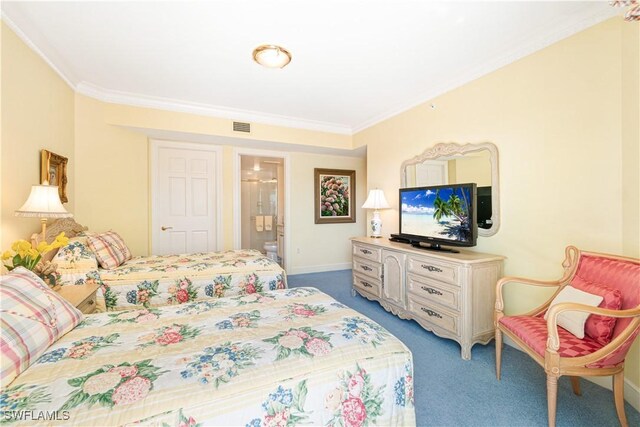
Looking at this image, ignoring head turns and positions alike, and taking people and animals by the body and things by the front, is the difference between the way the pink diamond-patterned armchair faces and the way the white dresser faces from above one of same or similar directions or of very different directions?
same or similar directions

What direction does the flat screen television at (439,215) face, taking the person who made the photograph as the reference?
facing the viewer and to the left of the viewer

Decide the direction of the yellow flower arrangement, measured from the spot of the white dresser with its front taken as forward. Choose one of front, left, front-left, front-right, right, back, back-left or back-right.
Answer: front

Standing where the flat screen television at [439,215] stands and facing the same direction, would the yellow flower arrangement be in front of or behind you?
in front

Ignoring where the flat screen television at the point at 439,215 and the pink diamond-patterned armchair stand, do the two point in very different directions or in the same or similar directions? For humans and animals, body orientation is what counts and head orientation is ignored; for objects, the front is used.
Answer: same or similar directions

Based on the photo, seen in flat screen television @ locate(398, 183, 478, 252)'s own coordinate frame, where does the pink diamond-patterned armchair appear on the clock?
The pink diamond-patterned armchair is roughly at 9 o'clock from the flat screen television.

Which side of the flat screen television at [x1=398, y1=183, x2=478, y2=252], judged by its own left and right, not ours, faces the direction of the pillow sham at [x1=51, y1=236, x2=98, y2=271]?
front

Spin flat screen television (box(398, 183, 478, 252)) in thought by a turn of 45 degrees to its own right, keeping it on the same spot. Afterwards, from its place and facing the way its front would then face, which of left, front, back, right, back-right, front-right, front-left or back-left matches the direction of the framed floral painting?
front-right

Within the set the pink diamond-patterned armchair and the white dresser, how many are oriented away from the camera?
0

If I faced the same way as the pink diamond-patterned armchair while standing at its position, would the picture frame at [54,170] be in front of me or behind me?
in front

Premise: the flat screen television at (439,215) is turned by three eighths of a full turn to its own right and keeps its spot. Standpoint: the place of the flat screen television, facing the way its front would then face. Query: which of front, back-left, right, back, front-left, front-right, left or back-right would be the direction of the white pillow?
back-right

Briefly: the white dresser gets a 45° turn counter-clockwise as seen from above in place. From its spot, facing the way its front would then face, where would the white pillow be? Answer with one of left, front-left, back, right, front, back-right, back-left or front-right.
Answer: front-left

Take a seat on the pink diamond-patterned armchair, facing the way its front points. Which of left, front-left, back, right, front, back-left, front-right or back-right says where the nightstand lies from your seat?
front

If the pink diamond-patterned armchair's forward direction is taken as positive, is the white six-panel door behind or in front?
in front

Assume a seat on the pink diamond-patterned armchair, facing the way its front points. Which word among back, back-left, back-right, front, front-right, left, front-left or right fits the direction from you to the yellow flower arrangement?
front

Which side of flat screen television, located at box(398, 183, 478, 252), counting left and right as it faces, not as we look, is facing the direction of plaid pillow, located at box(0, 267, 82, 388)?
front
